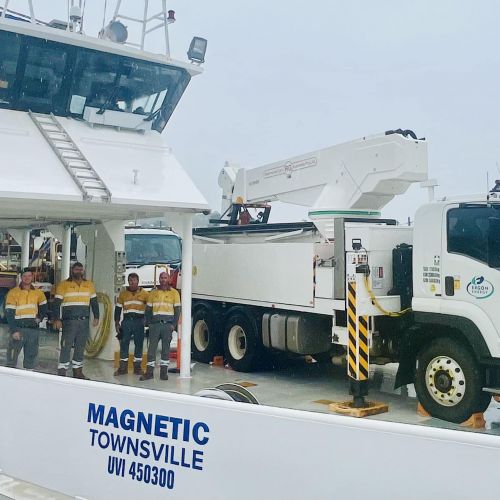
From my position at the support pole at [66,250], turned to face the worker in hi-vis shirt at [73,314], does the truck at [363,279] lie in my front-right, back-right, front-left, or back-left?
front-left

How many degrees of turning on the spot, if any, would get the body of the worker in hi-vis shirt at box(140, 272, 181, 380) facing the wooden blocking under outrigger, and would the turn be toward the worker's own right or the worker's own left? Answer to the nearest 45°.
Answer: approximately 45° to the worker's own left

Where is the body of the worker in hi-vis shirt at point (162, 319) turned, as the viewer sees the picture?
toward the camera

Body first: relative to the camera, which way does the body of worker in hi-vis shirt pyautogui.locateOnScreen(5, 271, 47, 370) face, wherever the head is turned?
toward the camera

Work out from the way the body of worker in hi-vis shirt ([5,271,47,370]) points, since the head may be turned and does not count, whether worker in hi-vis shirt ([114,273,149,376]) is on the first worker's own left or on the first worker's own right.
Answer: on the first worker's own left

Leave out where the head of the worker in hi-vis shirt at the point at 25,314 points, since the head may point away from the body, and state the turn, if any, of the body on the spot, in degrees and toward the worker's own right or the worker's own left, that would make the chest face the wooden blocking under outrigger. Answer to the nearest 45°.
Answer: approximately 45° to the worker's own left

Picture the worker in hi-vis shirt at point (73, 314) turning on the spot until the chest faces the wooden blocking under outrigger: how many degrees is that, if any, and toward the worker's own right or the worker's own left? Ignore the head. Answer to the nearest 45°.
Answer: approximately 45° to the worker's own left

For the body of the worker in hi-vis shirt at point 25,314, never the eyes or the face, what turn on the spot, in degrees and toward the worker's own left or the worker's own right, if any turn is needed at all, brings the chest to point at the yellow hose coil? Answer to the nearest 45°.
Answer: approximately 135° to the worker's own left

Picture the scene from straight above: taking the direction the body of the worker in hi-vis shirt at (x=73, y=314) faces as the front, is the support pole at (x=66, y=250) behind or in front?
behind

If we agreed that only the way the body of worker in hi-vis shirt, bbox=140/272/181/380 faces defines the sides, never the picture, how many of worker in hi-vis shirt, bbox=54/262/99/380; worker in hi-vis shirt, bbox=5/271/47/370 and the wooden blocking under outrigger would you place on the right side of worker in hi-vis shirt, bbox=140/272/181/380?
2

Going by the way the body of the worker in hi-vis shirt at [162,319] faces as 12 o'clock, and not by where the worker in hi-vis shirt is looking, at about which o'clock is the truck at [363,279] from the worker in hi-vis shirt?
The truck is roughly at 10 o'clock from the worker in hi-vis shirt.

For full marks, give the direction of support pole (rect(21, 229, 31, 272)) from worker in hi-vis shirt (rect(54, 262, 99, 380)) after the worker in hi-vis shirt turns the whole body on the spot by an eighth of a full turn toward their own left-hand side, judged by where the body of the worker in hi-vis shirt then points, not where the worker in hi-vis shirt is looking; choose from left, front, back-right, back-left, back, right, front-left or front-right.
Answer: back-left
